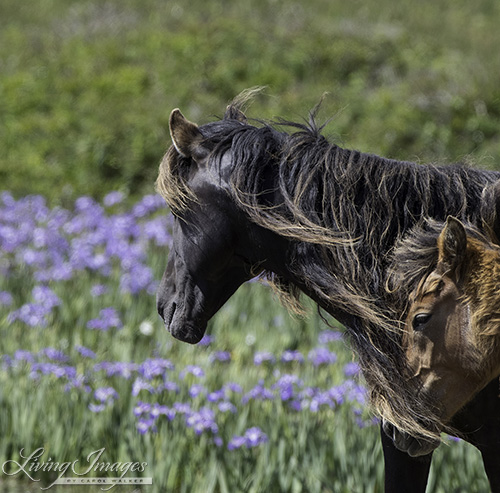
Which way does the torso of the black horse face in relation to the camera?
to the viewer's left
